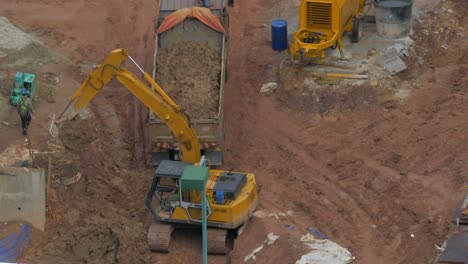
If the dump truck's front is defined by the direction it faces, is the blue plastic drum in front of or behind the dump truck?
in front

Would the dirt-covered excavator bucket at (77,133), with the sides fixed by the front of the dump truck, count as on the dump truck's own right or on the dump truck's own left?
on the dump truck's own left

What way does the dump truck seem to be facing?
away from the camera

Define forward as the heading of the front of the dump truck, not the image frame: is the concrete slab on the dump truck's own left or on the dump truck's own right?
on the dump truck's own left

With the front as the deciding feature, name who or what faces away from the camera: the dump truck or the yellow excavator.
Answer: the dump truck

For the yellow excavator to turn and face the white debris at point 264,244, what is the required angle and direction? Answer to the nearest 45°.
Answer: approximately 135° to its left

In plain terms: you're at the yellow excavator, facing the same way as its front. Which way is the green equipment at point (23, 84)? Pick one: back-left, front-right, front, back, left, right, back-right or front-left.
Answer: front-right

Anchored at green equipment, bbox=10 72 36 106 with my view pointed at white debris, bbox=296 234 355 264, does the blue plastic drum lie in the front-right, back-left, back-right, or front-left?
front-left

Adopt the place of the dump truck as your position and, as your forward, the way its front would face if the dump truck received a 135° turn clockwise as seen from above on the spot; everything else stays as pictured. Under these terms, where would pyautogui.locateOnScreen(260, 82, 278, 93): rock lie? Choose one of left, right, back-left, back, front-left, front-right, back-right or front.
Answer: left

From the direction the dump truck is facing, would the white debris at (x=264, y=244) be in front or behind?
behind

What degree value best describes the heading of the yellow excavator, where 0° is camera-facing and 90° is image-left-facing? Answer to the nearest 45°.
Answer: approximately 90°
